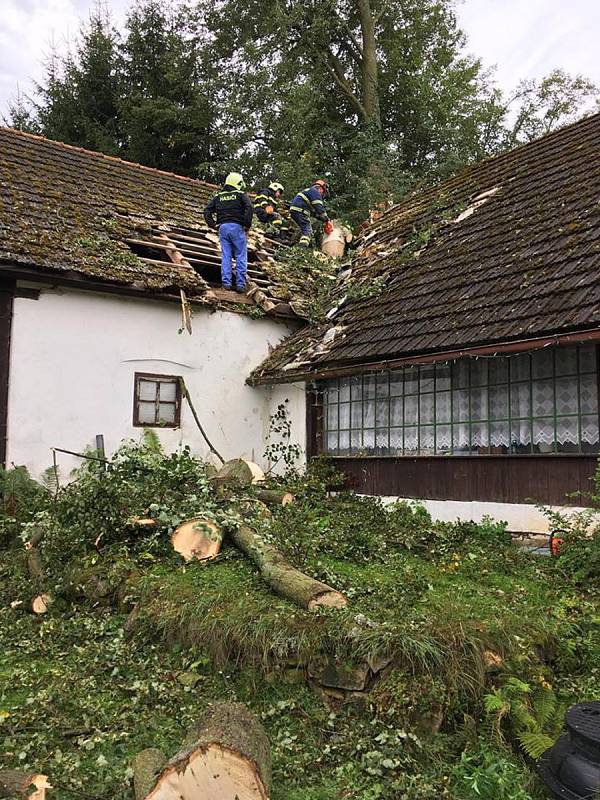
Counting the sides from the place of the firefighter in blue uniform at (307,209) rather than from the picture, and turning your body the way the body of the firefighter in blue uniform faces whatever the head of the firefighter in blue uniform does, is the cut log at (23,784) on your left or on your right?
on your right

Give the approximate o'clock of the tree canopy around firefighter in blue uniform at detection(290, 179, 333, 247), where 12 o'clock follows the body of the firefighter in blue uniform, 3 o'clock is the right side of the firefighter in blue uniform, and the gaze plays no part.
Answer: The tree canopy is roughly at 9 o'clock from the firefighter in blue uniform.

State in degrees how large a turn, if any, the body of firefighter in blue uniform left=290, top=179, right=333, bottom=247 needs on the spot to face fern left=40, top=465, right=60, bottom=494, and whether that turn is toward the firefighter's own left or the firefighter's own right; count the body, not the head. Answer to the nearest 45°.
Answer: approximately 135° to the firefighter's own right

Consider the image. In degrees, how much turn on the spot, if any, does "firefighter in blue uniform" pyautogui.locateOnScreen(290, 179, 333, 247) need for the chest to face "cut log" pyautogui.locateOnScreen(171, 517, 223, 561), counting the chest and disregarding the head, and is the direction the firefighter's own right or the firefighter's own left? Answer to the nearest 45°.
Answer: approximately 90° to the firefighter's own right

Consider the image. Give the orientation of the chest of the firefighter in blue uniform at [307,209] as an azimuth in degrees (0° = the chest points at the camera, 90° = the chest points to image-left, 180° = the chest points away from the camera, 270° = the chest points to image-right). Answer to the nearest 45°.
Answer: approximately 270°

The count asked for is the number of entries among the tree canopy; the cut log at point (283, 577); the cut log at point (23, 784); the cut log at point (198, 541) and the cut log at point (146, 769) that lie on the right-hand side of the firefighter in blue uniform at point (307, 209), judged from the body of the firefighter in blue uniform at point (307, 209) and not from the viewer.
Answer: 4

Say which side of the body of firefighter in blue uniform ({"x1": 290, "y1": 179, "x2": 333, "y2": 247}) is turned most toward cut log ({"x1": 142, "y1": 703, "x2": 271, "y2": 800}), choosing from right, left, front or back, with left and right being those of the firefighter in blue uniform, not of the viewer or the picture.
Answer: right

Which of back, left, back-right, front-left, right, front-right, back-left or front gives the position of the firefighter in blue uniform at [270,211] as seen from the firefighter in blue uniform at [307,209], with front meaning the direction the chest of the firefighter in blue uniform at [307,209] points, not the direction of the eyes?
back

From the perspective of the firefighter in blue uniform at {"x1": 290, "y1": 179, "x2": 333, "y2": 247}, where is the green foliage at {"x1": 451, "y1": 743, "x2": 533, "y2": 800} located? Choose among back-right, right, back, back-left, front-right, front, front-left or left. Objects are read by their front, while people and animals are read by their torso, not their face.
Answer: right

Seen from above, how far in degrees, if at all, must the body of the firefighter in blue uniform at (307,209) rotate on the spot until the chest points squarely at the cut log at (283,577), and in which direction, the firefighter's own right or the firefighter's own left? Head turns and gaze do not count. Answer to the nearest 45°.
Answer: approximately 90° to the firefighter's own right

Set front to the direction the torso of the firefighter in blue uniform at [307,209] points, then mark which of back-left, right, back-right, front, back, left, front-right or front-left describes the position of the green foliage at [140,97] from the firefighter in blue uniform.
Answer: back-left

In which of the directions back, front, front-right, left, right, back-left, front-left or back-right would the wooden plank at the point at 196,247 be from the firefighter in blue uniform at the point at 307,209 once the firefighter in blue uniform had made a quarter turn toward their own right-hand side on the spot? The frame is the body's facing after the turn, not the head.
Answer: front-right

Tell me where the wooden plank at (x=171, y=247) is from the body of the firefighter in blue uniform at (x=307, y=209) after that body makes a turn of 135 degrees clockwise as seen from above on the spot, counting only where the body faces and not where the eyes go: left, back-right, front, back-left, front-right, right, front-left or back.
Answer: front
